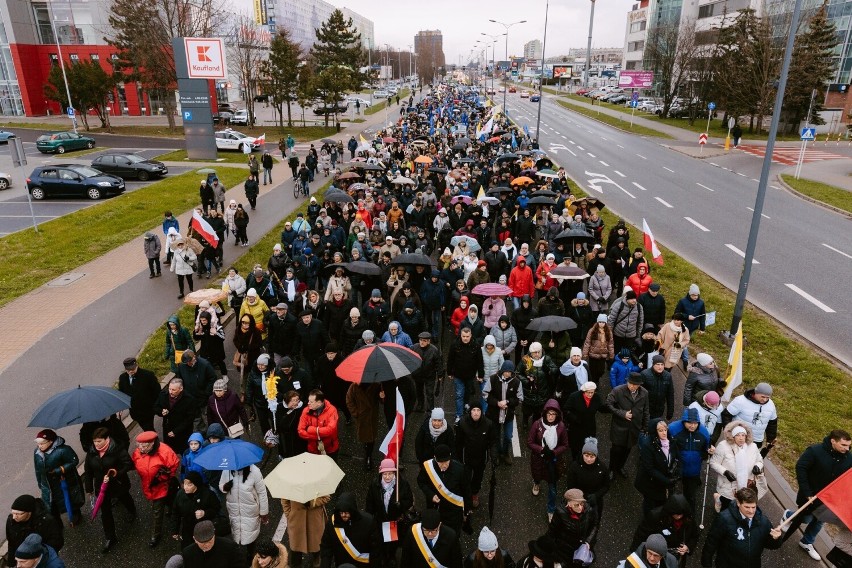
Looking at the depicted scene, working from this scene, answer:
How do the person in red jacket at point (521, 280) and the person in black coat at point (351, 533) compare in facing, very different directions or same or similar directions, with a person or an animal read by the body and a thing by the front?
same or similar directions

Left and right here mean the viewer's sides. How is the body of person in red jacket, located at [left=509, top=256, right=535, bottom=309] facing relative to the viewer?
facing the viewer

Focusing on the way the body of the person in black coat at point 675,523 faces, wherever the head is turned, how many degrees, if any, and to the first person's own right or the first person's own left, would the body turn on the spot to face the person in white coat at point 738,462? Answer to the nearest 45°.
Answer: approximately 135° to the first person's own left

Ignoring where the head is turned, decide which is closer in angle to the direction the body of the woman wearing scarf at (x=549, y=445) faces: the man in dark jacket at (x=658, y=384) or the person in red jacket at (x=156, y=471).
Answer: the person in red jacket

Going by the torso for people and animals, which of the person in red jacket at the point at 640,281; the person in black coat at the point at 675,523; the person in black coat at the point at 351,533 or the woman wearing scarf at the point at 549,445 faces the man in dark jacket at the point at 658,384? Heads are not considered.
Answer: the person in red jacket

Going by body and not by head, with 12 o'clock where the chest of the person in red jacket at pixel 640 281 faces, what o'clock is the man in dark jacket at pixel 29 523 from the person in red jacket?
The man in dark jacket is roughly at 1 o'clock from the person in red jacket.

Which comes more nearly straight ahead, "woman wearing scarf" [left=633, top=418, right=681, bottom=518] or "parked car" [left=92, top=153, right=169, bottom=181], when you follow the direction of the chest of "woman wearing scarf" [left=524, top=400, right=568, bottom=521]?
the woman wearing scarf

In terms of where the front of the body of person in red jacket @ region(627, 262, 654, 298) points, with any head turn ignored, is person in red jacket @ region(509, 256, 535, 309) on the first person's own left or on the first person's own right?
on the first person's own right

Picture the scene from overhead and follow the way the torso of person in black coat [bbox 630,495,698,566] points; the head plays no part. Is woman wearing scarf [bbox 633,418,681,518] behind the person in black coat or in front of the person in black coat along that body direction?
behind

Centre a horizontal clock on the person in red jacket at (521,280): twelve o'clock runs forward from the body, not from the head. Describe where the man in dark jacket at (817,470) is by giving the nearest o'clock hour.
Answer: The man in dark jacket is roughly at 11 o'clock from the person in red jacket.

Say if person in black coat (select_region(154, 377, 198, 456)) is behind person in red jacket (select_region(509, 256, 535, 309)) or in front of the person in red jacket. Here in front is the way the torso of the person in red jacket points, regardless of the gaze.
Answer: in front

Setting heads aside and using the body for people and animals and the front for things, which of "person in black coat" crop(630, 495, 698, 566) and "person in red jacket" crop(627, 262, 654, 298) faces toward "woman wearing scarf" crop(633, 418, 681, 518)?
the person in red jacket

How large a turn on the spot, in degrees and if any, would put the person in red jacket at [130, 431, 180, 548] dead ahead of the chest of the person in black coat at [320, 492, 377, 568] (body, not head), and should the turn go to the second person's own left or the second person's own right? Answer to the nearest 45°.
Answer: approximately 135° to the second person's own right

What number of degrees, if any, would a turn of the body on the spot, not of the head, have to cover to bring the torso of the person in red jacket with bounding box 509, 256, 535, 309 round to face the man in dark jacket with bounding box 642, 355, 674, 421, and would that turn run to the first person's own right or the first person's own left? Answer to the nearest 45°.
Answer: approximately 45° to the first person's own left

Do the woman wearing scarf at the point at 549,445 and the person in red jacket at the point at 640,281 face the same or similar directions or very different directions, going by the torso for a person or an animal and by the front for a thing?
same or similar directions

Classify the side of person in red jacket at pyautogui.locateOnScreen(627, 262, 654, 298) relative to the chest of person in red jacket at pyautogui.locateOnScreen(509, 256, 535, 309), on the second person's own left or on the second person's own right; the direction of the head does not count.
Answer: on the second person's own left

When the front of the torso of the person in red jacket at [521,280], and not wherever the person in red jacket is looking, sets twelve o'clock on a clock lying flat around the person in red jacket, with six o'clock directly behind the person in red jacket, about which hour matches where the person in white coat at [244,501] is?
The person in white coat is roughly at 1 o'clock from the person in red jacket.

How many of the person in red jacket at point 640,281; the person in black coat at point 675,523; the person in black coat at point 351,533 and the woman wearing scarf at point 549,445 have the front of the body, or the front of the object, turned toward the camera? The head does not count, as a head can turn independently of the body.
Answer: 4

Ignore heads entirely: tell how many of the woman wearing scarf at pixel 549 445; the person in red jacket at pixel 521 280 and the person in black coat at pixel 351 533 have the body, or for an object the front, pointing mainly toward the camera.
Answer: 3
